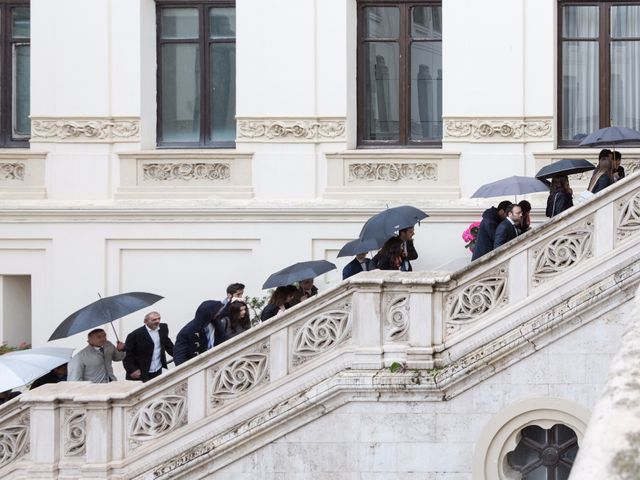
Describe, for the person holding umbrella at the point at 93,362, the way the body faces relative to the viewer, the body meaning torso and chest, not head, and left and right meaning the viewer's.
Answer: facing the viewer and to the right of the viewer

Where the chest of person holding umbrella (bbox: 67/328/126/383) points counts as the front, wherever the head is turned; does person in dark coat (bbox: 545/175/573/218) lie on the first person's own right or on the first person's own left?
on the first person's own left

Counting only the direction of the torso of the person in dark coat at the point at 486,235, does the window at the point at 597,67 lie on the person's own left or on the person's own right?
on the person's own left

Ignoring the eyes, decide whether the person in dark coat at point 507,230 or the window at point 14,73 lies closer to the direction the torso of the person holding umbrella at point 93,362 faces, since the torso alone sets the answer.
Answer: the person in dark coat

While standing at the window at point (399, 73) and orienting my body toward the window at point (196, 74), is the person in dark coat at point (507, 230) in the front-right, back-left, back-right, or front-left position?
back-left

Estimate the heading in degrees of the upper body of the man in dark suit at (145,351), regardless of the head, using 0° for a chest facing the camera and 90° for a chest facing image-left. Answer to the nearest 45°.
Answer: approximately 315°

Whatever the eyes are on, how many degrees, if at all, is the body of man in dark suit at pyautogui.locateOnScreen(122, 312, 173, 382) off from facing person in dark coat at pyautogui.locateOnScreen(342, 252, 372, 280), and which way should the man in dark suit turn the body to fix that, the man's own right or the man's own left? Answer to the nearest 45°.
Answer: approximately 45° to the man's own left

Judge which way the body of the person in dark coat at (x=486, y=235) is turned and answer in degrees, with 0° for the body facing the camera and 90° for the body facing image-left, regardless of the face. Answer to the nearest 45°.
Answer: approximately 270°

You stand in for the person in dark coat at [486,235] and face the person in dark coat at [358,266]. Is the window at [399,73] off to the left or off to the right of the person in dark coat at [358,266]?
right

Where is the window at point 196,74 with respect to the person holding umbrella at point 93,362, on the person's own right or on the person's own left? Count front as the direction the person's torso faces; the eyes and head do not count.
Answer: on the person's own left
